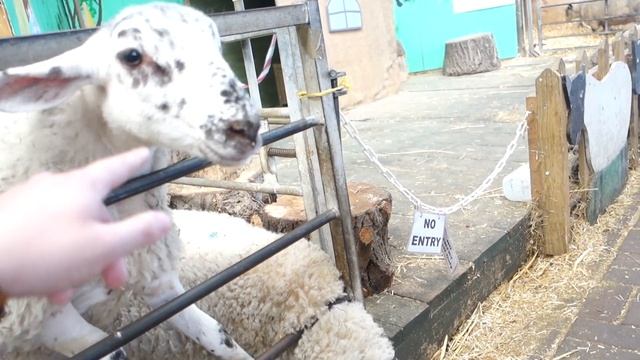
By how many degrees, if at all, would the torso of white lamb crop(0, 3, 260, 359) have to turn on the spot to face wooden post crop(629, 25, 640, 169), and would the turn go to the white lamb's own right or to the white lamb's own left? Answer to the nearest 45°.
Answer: approximately 45° to the white lamb's own left

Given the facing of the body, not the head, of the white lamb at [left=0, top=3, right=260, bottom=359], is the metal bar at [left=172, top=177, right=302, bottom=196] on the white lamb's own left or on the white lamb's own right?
on the white lamb's own left

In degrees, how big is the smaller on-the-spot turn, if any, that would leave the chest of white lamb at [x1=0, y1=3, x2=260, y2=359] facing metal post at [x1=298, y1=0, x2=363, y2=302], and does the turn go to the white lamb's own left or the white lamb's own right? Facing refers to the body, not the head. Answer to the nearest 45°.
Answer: approximately 45° to the white lamb's own left

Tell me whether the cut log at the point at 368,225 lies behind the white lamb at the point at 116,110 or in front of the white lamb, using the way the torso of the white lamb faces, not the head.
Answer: in front

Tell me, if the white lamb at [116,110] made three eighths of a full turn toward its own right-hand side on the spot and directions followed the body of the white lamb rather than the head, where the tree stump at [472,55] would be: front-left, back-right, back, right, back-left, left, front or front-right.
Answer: back

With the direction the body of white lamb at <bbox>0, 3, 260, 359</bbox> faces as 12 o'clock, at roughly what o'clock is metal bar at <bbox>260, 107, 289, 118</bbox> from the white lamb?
The metal bar is roughly at 10 o'clock from the white lamb.
